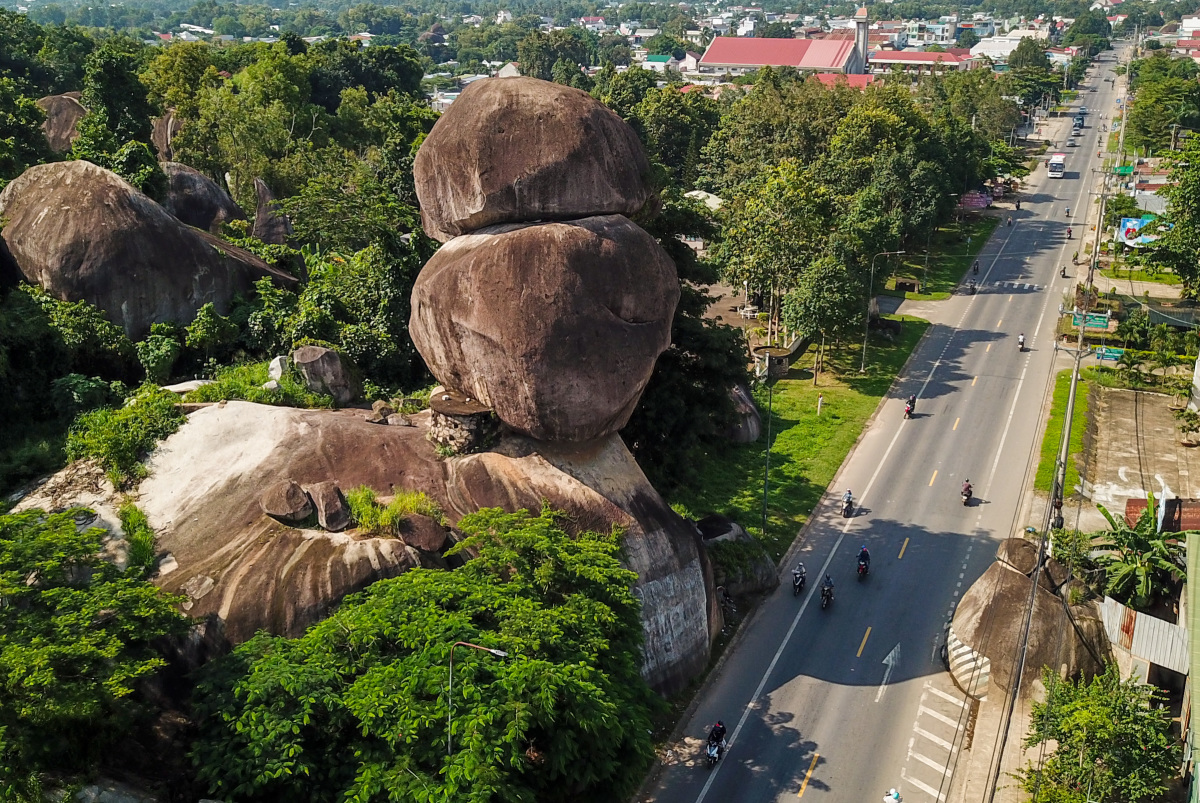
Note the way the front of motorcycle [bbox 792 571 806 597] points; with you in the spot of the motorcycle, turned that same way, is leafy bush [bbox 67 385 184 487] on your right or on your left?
on your right

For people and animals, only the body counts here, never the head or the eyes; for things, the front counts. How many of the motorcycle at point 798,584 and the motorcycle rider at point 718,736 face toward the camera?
2

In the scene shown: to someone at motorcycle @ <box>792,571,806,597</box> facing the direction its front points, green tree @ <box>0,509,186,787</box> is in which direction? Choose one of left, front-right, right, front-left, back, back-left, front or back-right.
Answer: front-right

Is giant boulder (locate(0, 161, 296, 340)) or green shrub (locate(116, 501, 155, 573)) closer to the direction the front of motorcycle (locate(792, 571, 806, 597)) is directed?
the green shrub

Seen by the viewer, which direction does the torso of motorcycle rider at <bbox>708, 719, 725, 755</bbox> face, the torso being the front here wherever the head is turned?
toward the camera

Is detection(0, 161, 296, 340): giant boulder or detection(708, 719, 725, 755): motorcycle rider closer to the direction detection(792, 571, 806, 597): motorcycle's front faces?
the motorcycle rider

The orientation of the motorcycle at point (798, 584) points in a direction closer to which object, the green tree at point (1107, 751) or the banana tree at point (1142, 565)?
the green tree

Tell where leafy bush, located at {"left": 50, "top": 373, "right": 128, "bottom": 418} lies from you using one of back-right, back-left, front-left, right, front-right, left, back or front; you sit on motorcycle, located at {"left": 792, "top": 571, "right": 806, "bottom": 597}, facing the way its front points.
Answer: right

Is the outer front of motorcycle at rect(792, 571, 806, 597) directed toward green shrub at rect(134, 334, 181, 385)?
no

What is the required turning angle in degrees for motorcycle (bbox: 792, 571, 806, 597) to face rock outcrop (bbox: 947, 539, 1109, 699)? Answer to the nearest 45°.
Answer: approximately 45° to its left

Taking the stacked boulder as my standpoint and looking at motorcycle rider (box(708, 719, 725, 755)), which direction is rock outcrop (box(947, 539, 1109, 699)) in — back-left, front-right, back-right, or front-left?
front-left

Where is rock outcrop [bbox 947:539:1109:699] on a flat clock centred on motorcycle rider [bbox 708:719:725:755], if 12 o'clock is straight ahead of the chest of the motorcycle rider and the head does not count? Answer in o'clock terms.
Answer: The rock outcrop is roughly at 8 o'clock from the motorcycle rider.

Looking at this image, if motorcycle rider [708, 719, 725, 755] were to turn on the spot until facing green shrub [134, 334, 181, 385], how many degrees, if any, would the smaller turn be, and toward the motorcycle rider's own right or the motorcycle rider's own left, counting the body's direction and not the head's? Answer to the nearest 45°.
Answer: approximately 135° to the motorcycle rider's own right

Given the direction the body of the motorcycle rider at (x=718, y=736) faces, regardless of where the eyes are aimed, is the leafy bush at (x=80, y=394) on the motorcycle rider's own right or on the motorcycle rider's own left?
on the motorcycle rider's own right

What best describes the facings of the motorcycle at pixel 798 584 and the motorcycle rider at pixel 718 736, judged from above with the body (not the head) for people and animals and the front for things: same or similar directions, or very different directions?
same or similar directions

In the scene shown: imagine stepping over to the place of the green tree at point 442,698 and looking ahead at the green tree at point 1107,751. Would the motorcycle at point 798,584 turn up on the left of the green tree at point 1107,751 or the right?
left
